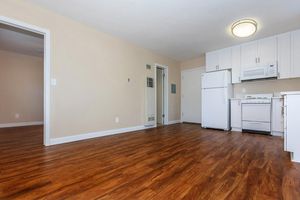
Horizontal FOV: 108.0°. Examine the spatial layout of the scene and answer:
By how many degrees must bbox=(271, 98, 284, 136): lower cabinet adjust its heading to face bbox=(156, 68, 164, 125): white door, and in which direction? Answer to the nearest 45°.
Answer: approximately 90° to its right

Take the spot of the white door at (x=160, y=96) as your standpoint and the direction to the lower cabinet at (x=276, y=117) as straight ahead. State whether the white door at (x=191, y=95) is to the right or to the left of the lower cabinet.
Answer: left

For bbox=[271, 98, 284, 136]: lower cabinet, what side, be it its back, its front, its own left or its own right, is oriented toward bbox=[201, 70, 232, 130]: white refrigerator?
right

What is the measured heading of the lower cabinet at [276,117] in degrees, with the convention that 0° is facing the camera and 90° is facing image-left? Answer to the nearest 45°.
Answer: approximately 0°

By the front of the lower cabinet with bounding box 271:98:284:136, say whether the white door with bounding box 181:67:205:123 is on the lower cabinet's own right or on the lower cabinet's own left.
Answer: on the lower cabinet's own right

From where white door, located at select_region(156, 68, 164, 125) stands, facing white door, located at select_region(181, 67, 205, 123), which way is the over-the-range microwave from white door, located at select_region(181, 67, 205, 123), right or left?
right
